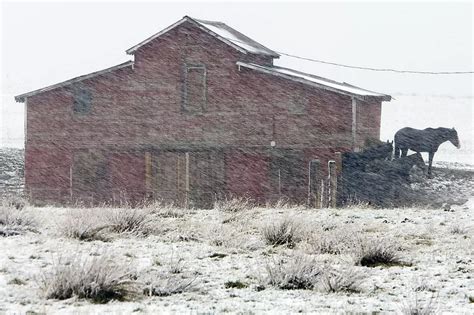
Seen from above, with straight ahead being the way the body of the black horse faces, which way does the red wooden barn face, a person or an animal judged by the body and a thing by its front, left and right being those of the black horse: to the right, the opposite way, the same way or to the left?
to the right

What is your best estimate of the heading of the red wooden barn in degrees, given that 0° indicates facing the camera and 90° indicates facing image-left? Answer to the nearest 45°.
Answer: approximately 0°

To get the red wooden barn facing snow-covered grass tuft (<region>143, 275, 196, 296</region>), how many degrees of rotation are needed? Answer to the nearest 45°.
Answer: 0° — it already faces it

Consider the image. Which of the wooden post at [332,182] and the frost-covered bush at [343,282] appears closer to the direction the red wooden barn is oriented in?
the frost-covered bush

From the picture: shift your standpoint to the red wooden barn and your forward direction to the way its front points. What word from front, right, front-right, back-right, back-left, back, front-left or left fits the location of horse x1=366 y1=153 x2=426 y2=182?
left

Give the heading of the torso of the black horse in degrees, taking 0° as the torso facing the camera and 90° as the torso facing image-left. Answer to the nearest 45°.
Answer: approximately 270°
